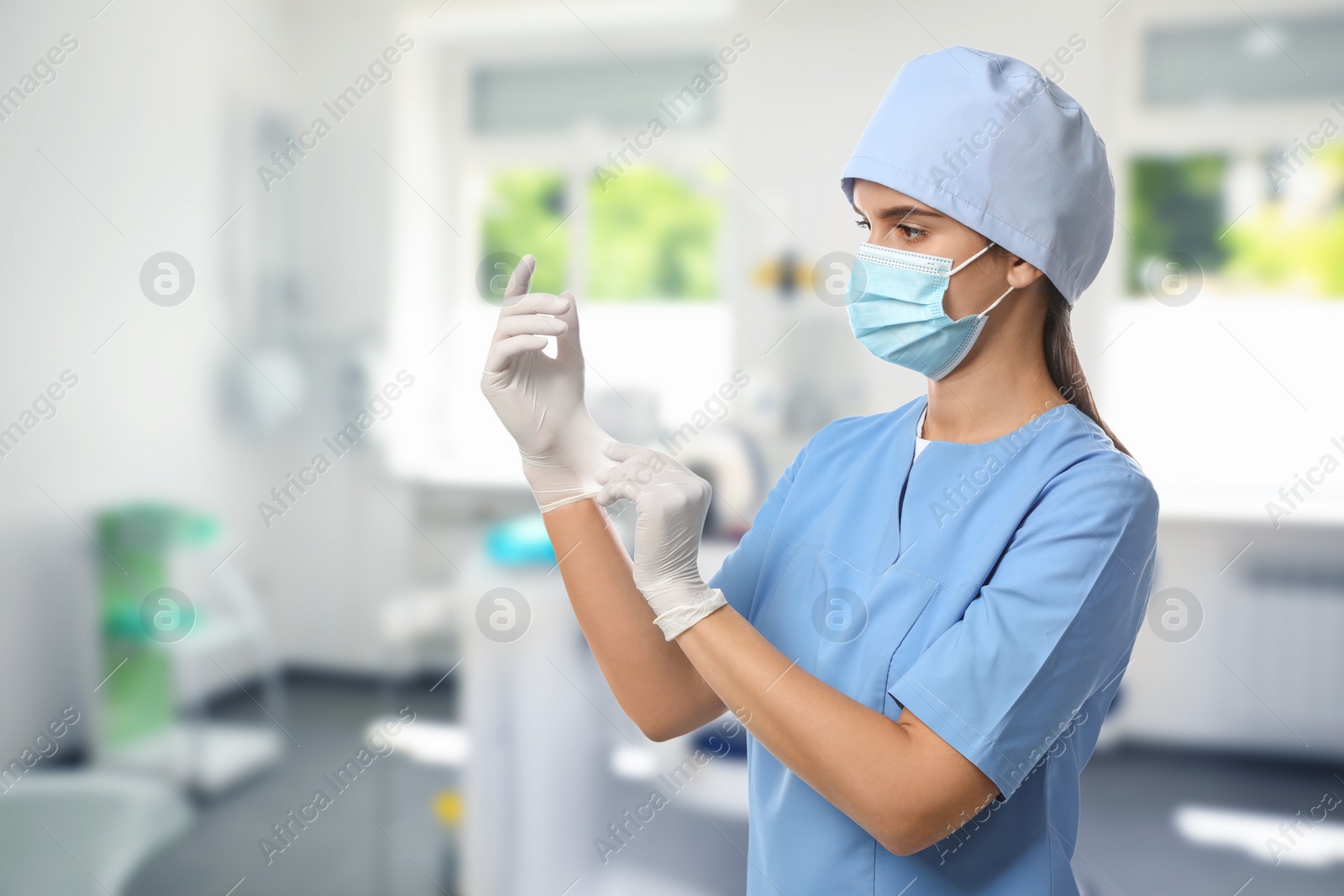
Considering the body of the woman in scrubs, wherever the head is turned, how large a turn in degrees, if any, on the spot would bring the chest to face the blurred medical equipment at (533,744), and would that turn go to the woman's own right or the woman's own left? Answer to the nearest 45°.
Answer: approximately 90° to the woman's own right

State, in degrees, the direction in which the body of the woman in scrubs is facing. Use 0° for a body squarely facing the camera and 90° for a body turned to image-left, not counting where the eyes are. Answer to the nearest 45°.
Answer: approximately 45°

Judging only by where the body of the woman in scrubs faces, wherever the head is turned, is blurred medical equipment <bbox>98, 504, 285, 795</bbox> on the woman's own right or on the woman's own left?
on the woman's own right

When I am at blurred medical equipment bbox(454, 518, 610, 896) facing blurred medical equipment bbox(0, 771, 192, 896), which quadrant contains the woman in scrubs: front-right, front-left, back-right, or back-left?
back-left

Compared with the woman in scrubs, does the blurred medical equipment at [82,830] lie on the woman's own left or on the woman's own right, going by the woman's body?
on the woman's own right
